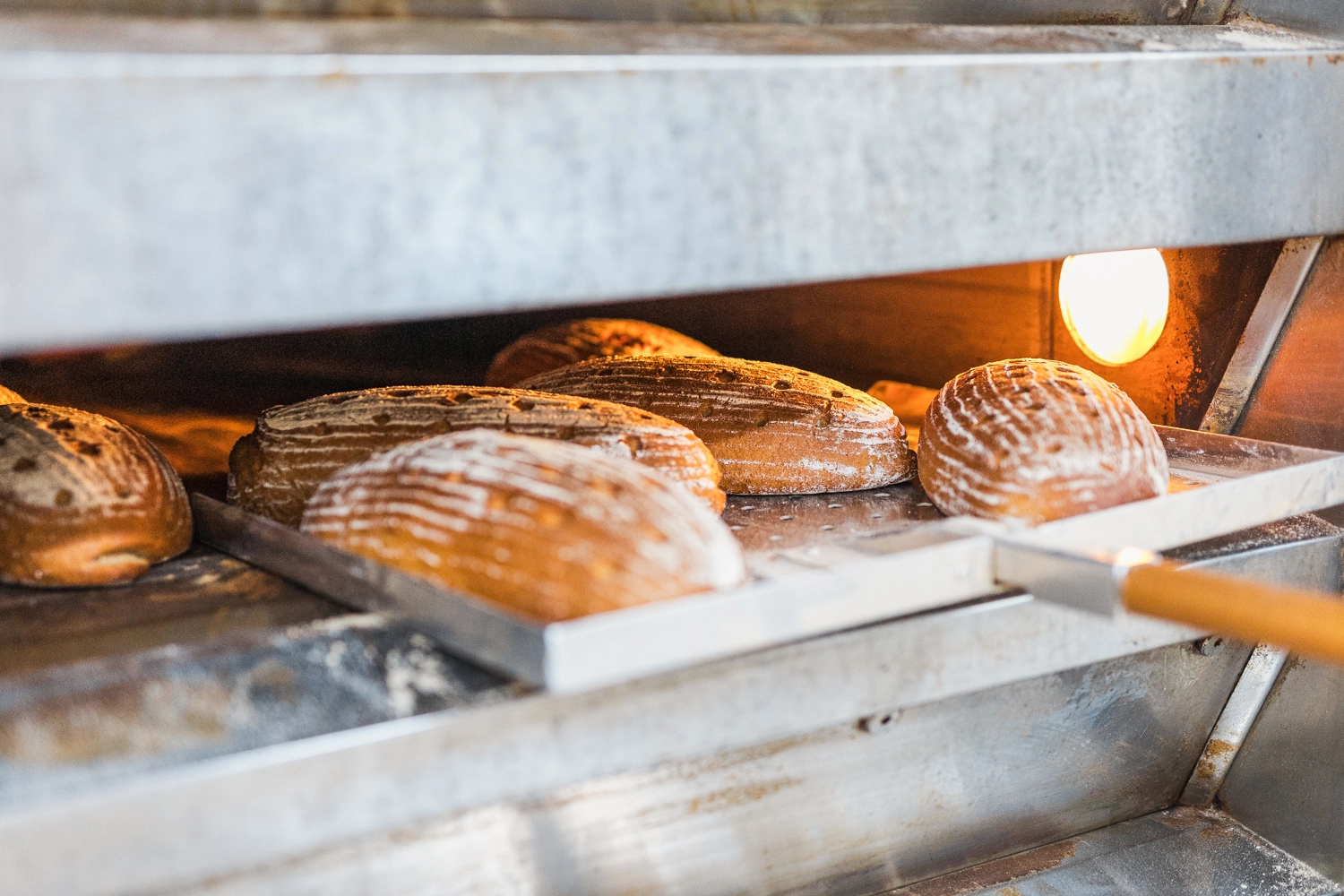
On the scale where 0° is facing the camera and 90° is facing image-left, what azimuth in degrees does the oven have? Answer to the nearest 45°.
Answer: approximately 315°
